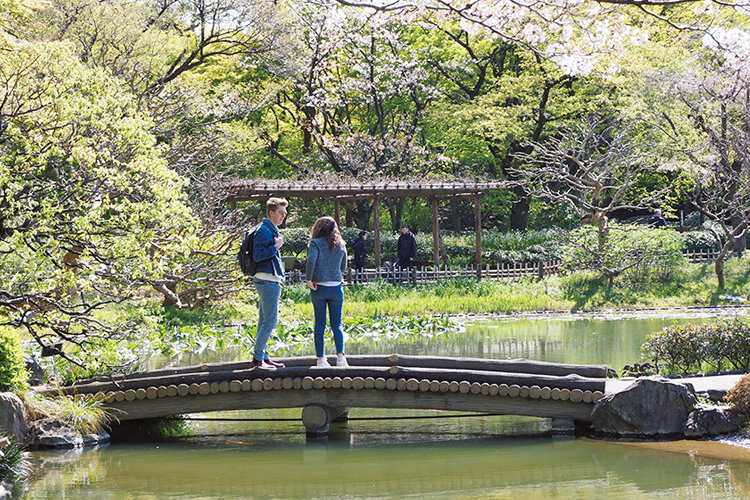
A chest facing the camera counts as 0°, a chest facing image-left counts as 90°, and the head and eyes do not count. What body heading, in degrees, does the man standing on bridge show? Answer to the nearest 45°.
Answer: approximately 270°

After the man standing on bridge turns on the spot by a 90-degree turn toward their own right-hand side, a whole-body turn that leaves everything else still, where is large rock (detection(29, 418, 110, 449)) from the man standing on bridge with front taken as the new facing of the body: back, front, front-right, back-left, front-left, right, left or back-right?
right

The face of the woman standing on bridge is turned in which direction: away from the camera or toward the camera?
away from the camera

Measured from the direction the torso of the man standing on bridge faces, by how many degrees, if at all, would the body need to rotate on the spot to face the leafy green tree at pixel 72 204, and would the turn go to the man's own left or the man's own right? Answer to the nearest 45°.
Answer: approximately 180°

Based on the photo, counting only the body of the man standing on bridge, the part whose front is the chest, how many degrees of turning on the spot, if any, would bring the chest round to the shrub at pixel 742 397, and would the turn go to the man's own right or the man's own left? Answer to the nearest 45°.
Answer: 0° — they already face it

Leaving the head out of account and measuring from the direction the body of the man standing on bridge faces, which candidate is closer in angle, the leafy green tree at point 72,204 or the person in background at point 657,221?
the person in background

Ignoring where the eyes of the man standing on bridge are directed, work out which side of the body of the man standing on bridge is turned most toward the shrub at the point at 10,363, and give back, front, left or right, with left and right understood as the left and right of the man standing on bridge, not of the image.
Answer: back

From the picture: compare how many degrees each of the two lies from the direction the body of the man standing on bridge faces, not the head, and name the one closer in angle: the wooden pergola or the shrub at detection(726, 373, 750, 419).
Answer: the shrub

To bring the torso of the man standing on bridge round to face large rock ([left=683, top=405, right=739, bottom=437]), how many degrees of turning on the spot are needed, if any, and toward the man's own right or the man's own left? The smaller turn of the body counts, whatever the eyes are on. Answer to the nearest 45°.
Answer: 0° — they already face it

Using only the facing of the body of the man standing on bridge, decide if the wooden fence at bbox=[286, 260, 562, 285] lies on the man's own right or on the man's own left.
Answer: on the man's own left

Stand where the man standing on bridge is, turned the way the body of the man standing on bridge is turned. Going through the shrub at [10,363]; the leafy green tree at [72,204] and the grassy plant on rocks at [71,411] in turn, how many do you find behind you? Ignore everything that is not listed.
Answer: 3
